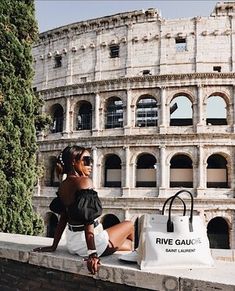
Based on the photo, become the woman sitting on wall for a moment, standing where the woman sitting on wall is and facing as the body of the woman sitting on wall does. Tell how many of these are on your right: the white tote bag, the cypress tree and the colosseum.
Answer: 1

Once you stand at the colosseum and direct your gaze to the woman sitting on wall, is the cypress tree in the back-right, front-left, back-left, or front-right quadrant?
front-right
